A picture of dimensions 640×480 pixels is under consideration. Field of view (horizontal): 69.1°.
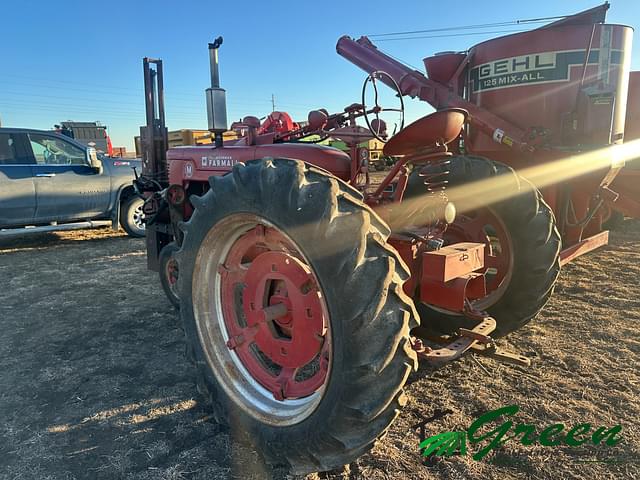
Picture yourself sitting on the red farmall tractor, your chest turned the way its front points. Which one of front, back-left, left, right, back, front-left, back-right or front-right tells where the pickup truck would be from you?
front

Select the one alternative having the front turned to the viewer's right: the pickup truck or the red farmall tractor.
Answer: the pickup truck

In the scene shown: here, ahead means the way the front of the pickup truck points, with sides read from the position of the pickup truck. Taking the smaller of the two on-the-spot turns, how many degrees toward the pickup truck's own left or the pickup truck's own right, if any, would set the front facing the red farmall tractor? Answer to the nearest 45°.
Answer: approximately 90° to the pickup truck's own right

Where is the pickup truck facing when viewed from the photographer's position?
facing to the right of the viewer

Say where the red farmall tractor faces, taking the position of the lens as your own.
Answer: facing away from the viewer and to the left of the viewer

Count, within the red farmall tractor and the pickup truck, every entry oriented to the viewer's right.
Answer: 1
